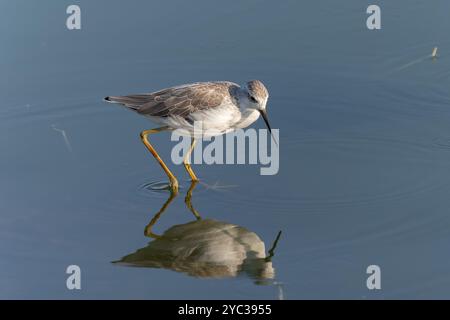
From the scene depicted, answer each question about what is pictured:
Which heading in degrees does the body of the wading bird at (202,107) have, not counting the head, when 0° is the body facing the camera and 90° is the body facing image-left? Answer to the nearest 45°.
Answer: approximately 270°

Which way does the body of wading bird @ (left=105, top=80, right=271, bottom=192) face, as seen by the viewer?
to the viewer's right
